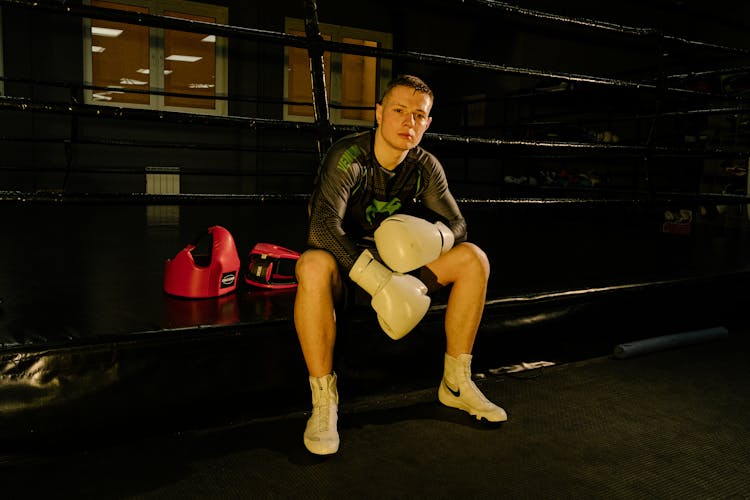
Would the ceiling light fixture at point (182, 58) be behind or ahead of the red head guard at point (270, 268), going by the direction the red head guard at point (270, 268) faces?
behind

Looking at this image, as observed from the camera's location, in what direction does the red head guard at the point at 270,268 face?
facing the viewer and to the right of the viewer

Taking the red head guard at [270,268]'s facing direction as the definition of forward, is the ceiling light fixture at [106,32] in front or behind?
behind

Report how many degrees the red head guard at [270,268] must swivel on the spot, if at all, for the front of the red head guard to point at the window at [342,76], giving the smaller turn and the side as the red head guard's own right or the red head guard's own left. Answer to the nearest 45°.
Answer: approximately 135° to the red head guard's own left

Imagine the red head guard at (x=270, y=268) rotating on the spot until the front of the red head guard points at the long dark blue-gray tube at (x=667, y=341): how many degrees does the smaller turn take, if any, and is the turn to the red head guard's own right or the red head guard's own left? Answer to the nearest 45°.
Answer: approximately 45° to the red head guard's own left
